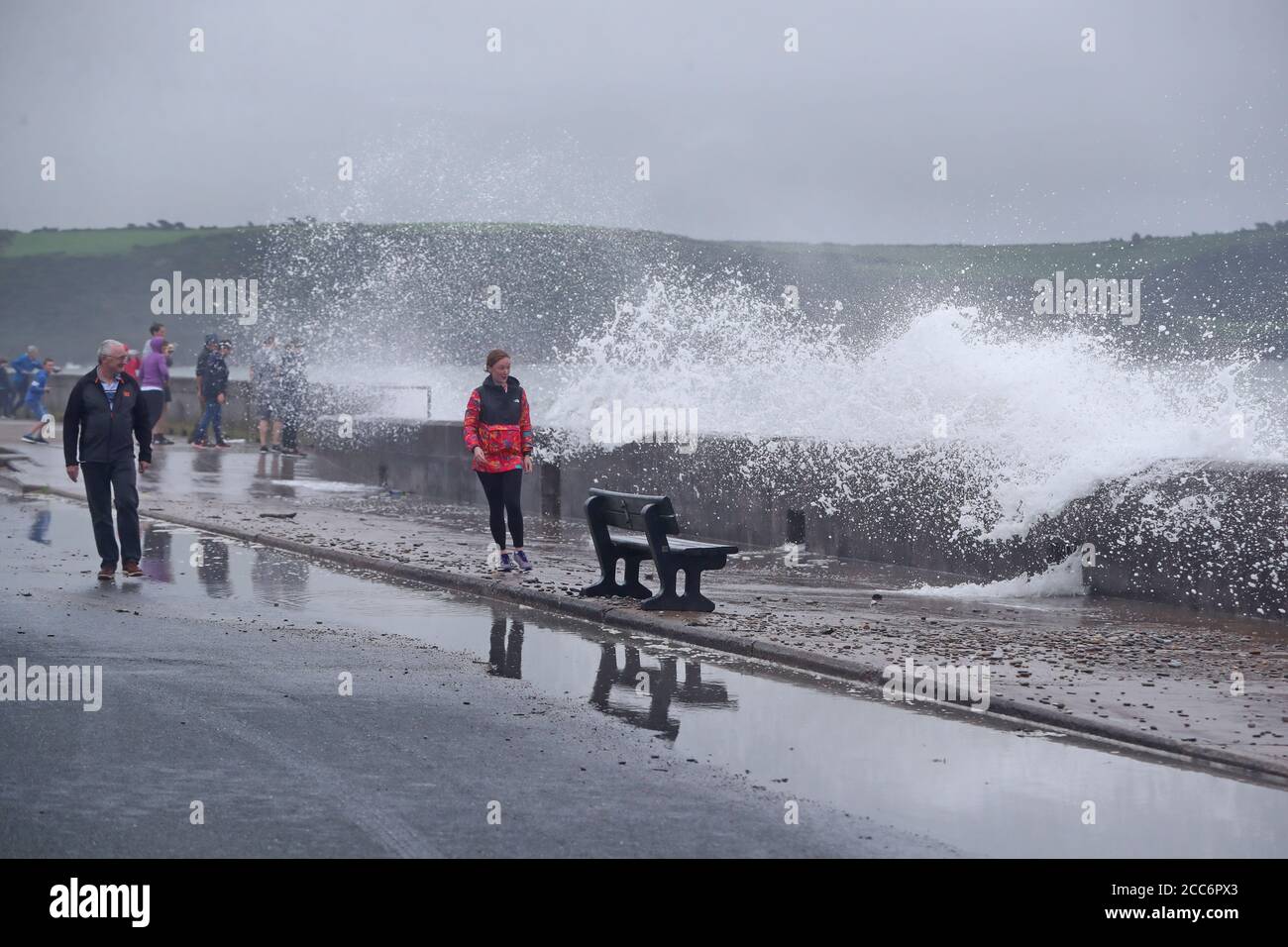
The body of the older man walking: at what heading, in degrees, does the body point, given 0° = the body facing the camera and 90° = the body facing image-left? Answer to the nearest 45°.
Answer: approximately 0°

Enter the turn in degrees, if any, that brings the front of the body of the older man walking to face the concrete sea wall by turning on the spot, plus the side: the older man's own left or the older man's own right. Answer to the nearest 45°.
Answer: approximately 90° to the older man's own left

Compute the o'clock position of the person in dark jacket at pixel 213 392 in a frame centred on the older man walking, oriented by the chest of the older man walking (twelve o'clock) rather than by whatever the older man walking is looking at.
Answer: The person in dark jacket is roughly at 6 o'clock from the older man walking.

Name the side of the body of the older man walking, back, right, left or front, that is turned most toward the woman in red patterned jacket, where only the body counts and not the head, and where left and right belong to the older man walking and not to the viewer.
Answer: left

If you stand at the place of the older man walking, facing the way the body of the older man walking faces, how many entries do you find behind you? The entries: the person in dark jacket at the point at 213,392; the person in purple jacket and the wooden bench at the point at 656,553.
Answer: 2
